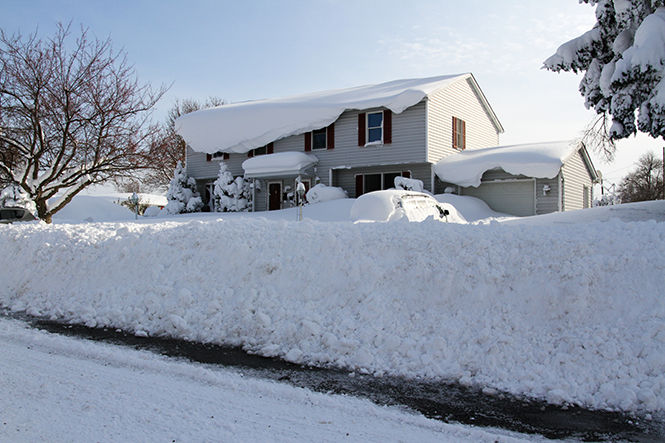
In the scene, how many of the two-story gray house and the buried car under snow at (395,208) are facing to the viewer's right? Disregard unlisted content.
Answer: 1

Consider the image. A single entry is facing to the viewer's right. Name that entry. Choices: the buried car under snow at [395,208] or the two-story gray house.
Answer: the buried car under snow

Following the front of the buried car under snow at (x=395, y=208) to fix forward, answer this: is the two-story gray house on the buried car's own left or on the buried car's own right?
on the buried car's own left

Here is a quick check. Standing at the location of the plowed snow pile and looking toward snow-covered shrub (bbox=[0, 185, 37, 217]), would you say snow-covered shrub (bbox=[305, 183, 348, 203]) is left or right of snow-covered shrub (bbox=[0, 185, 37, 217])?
right

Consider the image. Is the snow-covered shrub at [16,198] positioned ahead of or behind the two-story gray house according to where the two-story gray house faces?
ahead

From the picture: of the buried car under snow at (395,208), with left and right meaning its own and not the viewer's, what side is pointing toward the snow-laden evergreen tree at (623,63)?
right

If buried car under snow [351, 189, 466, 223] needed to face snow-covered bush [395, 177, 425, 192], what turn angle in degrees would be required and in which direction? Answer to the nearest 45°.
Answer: approximately 90° to its left

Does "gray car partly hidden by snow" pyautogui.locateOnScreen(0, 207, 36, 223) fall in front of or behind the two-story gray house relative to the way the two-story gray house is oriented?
in front

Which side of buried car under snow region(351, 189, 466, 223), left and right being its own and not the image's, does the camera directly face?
right

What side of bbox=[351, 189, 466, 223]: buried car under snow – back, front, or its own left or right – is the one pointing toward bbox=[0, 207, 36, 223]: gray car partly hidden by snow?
back

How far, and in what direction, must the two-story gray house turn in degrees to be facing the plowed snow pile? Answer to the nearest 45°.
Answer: approximately 45° to its left
